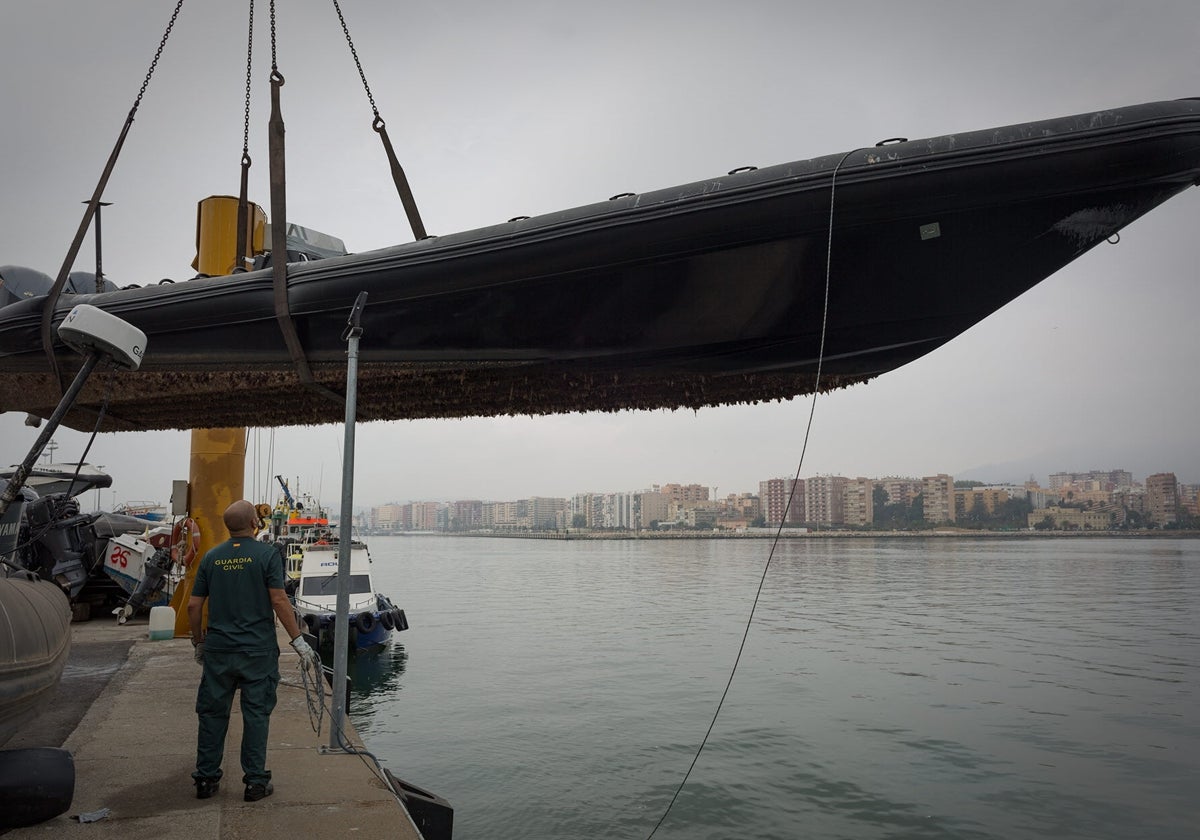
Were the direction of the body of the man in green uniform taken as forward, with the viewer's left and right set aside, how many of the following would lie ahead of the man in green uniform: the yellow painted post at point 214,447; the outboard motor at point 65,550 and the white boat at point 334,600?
3

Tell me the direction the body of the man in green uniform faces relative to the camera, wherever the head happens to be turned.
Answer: away from the camera

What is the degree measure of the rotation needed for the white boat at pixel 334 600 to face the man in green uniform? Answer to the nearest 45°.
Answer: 0° — it already faces them

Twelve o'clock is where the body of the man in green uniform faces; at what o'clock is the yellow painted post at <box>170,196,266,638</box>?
The yellow painted post is roughly at 12 o'clock from the man in green uniform.

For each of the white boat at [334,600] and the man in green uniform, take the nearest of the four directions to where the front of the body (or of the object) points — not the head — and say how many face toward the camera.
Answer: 1

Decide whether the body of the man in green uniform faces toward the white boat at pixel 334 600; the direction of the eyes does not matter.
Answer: yes

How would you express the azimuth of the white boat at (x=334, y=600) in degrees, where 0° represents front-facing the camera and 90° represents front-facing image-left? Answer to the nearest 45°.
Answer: approximately 0°

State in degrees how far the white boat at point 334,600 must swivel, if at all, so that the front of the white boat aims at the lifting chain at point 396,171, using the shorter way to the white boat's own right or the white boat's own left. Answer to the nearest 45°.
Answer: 0° — it already faces it

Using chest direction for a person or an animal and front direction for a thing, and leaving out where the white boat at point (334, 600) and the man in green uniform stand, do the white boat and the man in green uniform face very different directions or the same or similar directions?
very different directions
